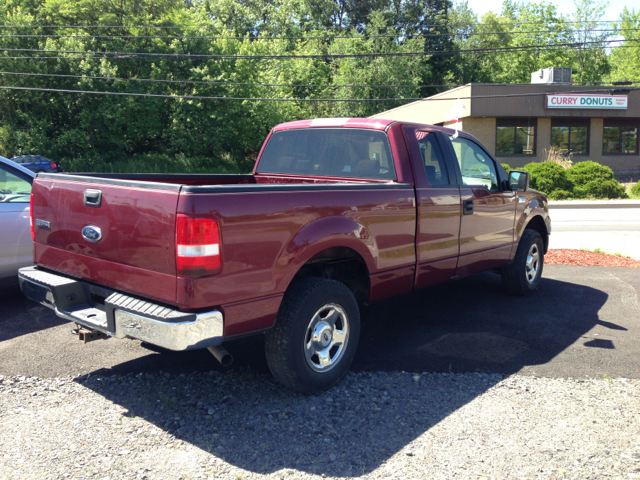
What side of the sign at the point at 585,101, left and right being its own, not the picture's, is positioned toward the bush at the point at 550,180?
front

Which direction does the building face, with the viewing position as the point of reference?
facing the viewer

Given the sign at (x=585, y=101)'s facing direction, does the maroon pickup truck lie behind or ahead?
ahead

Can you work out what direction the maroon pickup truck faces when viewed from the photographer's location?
facing away from the viewer and to the right of the viewer

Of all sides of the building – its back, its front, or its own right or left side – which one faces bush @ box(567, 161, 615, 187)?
front

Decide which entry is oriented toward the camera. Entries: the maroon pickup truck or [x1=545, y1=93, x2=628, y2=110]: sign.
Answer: the sign

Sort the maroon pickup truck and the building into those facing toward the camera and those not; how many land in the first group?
1

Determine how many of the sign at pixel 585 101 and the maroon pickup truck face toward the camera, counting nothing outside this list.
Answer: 1

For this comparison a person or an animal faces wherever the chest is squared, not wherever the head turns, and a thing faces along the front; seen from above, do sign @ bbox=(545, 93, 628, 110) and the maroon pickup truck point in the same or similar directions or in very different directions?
very different directions

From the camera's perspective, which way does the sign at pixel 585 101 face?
toward the camera

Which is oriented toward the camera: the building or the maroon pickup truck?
the building

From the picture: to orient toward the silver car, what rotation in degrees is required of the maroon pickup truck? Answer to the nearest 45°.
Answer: approximately 90° to its left

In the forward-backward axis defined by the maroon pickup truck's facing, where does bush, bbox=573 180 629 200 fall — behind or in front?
in front

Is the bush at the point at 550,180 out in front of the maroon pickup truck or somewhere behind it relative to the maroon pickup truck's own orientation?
in front

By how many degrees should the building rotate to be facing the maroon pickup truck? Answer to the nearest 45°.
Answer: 0° — it already faces it
